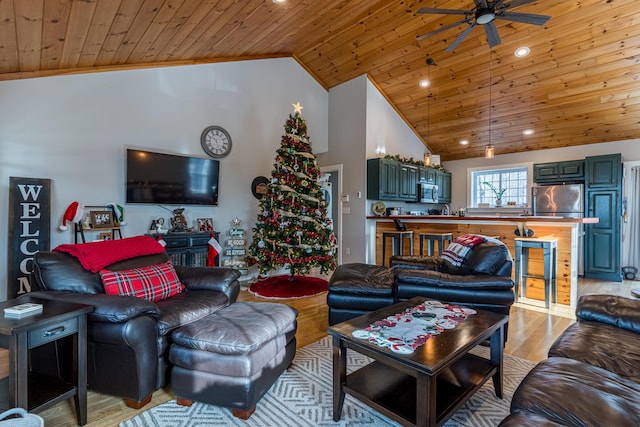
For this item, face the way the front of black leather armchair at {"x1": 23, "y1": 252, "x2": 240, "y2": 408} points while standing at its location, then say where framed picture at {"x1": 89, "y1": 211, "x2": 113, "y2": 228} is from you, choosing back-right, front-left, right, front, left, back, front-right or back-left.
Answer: back-left

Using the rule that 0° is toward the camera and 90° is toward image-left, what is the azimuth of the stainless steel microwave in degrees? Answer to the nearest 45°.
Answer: approximately 315°

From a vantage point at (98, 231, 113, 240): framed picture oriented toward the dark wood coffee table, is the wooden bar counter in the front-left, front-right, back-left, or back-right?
front-left

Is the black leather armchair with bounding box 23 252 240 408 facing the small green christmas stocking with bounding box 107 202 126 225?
no

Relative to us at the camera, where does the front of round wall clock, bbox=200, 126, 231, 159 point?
facing the viewer and to the right of the viewer

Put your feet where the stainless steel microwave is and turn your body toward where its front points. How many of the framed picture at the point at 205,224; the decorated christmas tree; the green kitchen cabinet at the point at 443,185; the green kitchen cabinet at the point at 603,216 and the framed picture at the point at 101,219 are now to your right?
3

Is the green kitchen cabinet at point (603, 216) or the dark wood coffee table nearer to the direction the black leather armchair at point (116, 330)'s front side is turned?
the dark wood coffee table

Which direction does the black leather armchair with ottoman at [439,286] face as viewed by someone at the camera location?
facing to the left of the viewer

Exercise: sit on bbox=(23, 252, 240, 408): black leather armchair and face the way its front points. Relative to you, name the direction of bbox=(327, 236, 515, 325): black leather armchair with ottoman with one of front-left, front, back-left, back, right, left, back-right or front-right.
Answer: front-left

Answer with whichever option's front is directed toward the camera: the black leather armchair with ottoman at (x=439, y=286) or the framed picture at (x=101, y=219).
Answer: the framed picture

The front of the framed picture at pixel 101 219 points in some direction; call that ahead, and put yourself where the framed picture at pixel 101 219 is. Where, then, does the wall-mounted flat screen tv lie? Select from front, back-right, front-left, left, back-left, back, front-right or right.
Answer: left

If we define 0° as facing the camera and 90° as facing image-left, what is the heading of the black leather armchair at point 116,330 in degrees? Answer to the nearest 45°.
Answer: approximately 315°

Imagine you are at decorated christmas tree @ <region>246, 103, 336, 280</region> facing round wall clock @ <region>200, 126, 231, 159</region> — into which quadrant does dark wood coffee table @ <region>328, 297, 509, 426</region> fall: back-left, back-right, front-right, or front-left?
back-left

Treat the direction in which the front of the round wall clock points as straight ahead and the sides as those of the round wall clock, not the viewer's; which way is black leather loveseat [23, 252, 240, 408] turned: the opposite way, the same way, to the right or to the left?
the same way

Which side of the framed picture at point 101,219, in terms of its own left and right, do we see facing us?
front

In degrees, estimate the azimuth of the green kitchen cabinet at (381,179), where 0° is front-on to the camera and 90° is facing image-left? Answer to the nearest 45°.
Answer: approximately 315°

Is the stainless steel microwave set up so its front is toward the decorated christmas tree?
no

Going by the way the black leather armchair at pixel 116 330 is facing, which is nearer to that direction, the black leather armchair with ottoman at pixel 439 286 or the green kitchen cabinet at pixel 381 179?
the black leather armchair with ottoman
